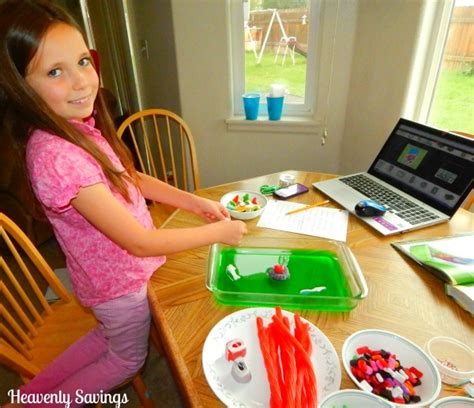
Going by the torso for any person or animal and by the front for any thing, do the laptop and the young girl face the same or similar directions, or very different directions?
very different directions

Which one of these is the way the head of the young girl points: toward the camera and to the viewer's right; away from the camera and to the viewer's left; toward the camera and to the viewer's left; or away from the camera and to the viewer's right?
toward the camera and to the viewer's right

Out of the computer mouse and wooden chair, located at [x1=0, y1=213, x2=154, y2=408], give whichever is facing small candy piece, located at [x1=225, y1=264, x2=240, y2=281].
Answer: the wooden chair

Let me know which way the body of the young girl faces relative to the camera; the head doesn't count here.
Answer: to the viewer's right

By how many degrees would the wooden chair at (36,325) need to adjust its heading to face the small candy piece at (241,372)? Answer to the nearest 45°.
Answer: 0° — it already faces it

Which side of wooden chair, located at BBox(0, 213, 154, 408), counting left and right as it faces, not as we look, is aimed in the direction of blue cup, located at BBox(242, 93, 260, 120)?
left

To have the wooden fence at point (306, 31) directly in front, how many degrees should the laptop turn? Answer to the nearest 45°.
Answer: approximately 90° to its right

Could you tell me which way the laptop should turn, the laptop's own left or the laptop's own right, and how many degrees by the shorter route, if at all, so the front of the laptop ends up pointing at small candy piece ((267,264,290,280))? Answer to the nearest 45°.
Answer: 0° — it already faces it

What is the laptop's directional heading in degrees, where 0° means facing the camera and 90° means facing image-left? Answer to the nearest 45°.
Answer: approximately 45°
